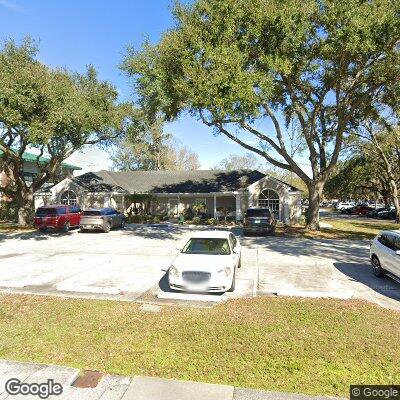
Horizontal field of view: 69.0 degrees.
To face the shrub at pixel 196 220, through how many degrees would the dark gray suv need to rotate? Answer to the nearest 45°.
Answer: approximately 45° to its left

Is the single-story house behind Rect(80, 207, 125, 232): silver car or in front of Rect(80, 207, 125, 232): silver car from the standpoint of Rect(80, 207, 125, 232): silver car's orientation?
in front

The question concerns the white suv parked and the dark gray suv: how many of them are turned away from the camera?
1

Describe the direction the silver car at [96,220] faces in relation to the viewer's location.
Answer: facing away from the viewer and to the right of the viewer

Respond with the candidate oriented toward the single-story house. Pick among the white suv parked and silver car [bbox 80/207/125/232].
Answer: the silver car

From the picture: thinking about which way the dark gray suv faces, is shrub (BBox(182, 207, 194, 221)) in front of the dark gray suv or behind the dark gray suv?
in front

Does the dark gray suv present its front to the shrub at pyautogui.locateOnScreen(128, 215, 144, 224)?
no

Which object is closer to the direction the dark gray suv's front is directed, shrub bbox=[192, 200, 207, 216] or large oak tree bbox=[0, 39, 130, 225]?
the shrub

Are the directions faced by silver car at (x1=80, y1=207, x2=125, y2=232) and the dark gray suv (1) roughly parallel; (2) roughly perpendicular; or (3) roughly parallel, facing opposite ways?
roughly parallel

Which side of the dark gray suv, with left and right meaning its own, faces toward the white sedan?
back

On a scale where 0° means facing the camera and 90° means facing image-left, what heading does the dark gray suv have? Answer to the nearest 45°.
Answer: approximately 180°

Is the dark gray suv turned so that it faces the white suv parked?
no

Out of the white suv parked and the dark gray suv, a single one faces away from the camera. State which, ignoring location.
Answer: the dark gray suv
